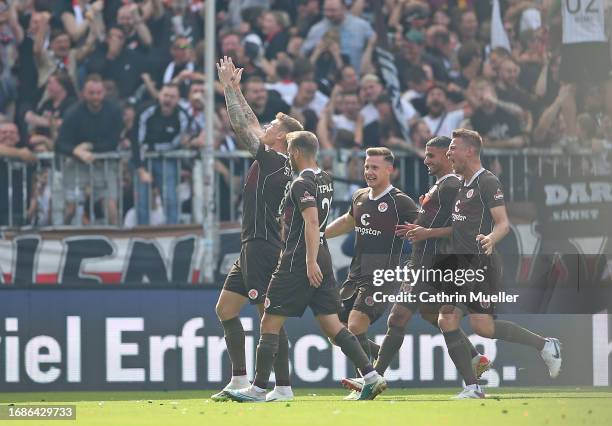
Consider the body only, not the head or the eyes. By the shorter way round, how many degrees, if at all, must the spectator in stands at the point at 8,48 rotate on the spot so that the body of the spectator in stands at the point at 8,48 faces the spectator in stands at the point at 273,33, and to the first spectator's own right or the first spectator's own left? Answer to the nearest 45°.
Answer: approximately 90° to the first spectator's own left

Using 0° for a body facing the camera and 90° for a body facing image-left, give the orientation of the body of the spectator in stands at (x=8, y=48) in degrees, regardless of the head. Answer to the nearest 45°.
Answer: approximately 0°

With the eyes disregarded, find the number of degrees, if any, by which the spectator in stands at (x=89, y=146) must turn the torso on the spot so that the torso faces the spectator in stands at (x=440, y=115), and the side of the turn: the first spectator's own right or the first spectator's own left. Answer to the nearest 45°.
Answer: approximately 90° to the first spectator's own left

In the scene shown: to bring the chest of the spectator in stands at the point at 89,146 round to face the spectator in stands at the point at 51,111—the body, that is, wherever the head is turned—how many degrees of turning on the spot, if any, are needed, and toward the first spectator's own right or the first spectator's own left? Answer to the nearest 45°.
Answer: approximately 135° to the first spectator's own right

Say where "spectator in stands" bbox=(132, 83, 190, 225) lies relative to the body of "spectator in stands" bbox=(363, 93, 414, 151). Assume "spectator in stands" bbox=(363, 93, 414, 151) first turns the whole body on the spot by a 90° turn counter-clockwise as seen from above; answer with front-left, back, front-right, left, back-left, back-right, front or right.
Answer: back

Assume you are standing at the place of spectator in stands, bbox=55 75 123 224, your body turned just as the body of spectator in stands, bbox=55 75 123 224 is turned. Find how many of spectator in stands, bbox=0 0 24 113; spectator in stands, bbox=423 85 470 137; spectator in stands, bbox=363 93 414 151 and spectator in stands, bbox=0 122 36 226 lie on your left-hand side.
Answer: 2

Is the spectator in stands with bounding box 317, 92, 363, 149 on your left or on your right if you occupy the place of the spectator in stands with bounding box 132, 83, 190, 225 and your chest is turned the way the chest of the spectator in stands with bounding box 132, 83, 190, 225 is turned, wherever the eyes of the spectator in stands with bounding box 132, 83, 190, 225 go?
on your left
